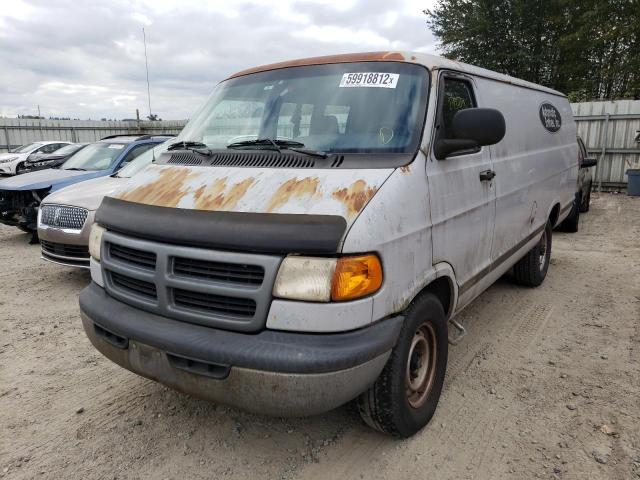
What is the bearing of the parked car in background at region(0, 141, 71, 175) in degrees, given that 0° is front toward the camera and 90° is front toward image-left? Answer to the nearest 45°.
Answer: approximately 45°

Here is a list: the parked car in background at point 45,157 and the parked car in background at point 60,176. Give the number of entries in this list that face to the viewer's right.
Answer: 0

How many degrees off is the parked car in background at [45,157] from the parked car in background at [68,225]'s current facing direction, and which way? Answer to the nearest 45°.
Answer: approximately 135° to its right

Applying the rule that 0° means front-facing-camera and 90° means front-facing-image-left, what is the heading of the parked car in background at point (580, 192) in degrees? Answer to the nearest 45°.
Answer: approximately 45°

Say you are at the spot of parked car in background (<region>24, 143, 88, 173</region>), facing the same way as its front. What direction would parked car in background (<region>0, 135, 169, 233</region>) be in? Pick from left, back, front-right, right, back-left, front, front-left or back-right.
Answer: front-left

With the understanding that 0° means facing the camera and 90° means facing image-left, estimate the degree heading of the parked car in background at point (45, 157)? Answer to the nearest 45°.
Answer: approximately 45°

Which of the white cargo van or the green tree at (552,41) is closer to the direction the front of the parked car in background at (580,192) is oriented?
the white cargo van

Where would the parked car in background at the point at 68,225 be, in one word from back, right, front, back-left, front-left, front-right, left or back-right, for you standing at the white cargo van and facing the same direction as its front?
right

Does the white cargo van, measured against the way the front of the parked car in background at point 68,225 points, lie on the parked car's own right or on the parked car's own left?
on the parked car's own left
